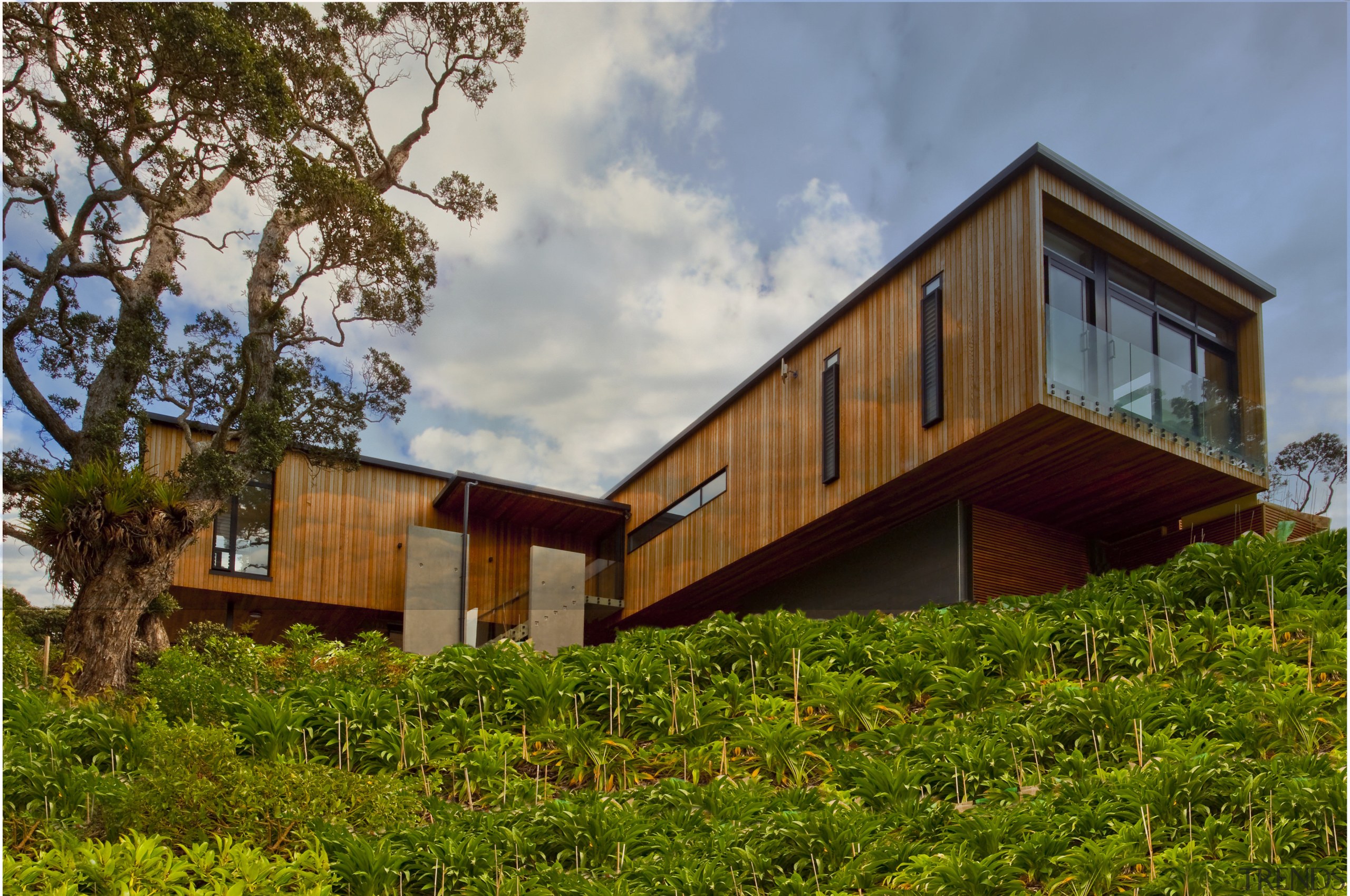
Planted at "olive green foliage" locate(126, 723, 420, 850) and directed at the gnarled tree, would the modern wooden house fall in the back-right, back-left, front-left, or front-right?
front-right

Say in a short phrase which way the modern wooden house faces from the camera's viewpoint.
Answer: facing the viewer and to the right of the viewer

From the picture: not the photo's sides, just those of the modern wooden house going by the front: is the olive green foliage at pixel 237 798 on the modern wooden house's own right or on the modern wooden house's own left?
on the modern wooden house's own right

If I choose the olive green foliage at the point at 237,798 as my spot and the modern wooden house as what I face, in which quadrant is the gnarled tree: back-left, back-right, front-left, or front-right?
front-left
